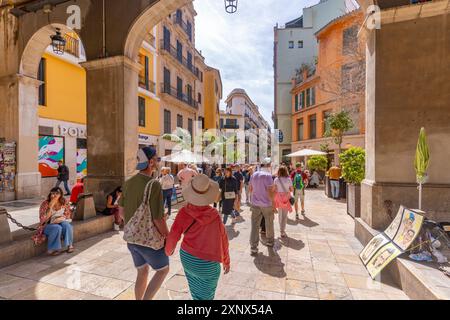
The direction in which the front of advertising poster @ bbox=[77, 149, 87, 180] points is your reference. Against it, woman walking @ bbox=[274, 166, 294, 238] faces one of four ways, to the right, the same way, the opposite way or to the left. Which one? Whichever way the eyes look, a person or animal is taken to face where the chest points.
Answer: to the left

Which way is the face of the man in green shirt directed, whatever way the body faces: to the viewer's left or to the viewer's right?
to the viewer's right

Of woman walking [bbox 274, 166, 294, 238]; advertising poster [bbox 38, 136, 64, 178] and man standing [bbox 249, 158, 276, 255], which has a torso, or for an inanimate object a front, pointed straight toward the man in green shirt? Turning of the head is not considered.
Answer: the advertising poster

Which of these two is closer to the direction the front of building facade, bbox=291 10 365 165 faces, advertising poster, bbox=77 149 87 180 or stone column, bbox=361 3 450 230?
the advertising poster

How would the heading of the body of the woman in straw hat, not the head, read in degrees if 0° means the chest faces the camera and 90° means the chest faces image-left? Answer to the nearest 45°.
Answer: approximately 180°

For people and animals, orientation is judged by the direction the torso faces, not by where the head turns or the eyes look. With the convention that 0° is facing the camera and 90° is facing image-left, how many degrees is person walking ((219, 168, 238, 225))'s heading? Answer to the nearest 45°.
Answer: approximately 0°

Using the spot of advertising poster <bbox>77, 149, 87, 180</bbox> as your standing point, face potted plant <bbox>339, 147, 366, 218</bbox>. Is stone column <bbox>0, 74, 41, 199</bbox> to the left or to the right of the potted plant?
right

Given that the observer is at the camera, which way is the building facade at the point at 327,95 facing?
facing the viewer and to the left of the viewer

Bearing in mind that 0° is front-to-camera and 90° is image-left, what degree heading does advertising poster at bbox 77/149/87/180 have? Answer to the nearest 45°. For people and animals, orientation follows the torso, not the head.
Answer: approximately 315°

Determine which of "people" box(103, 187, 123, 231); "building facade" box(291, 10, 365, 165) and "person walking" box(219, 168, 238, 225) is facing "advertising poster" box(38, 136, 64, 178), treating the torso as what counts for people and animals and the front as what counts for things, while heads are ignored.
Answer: the building facade
